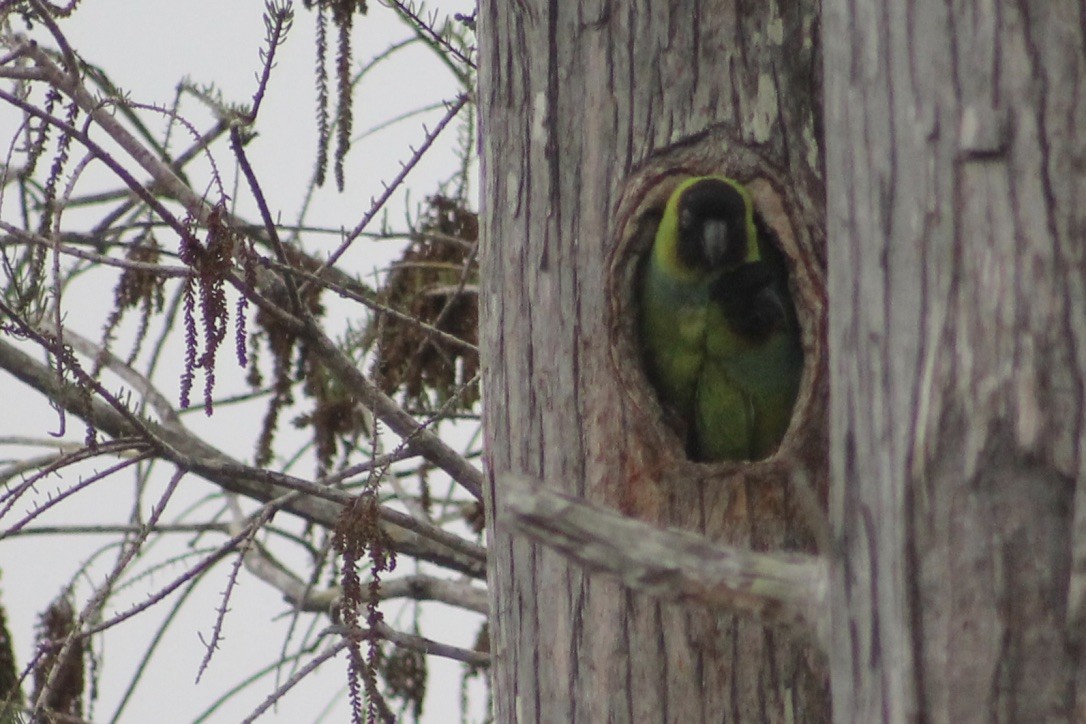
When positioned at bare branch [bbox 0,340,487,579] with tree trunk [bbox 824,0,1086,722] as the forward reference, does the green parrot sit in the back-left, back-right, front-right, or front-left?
front-left

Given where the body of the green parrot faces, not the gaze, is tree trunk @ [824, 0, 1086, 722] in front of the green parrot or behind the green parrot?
in front

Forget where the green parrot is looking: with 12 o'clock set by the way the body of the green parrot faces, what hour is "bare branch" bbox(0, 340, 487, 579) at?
The bare branch is roughly at 3 o'clock from the green parrot.
